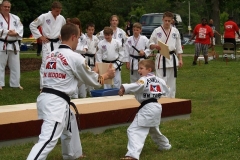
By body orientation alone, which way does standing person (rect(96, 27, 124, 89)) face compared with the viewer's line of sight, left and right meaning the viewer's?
facing the viewer

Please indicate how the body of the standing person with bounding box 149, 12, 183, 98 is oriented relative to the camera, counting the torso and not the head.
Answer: toward the camera

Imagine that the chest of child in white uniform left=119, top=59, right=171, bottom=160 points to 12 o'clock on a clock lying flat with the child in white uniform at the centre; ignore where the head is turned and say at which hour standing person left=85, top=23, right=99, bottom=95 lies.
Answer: The standing person is roughly at 1 o'clock from the child in white uniform.

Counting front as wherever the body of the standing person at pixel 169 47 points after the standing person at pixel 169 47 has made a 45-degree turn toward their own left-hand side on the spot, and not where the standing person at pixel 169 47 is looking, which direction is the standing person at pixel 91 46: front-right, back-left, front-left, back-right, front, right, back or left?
back

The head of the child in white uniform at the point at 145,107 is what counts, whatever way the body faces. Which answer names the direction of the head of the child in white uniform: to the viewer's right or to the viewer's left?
to the viewer's left

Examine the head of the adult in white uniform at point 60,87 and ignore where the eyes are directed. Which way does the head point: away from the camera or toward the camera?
away from the camera

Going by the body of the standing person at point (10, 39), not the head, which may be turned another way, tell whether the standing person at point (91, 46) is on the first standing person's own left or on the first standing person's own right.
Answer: on the first standing person's own left

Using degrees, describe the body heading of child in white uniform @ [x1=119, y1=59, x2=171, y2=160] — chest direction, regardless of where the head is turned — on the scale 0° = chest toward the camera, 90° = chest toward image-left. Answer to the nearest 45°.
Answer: approximately 135°

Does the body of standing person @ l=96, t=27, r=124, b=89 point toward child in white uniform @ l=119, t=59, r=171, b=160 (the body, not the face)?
yes

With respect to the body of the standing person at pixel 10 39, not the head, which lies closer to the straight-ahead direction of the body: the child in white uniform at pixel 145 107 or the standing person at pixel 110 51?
the child in white uniform

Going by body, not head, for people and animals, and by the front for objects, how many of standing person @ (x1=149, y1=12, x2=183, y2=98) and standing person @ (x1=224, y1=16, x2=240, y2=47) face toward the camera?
1
